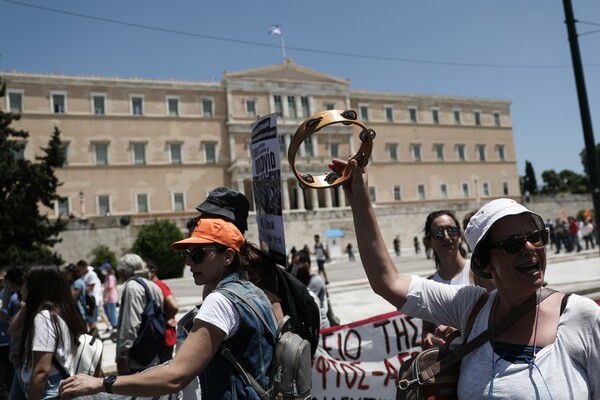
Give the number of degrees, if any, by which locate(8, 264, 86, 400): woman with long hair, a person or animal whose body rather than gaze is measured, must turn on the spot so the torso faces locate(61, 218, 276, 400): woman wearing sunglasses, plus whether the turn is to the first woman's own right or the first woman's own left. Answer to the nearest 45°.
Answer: approximately 135° to the first woman's own left

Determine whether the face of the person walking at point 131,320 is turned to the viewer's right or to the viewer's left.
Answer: to the viewer's left

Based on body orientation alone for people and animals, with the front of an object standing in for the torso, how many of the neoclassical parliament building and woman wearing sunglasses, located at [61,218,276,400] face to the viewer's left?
1

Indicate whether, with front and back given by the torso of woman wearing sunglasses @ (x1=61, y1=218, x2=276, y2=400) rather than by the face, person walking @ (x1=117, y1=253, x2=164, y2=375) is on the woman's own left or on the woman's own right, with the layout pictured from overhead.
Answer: on the woman's own right

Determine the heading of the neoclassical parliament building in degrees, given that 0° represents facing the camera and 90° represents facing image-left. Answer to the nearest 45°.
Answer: approximately 315°

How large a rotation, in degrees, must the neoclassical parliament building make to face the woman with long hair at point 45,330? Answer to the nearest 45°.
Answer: approximately 45° to its right

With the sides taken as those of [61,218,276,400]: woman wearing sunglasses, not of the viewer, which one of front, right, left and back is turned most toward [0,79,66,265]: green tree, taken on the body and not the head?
right

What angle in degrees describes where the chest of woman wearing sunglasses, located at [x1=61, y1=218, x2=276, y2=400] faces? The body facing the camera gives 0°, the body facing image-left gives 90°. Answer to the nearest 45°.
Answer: approximately 90°
